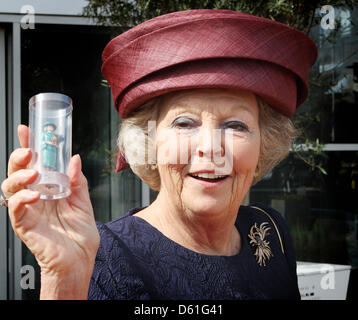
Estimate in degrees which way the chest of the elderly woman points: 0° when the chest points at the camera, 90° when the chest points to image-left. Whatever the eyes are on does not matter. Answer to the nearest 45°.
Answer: approximately 0°

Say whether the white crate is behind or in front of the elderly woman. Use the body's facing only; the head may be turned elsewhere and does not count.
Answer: behind
